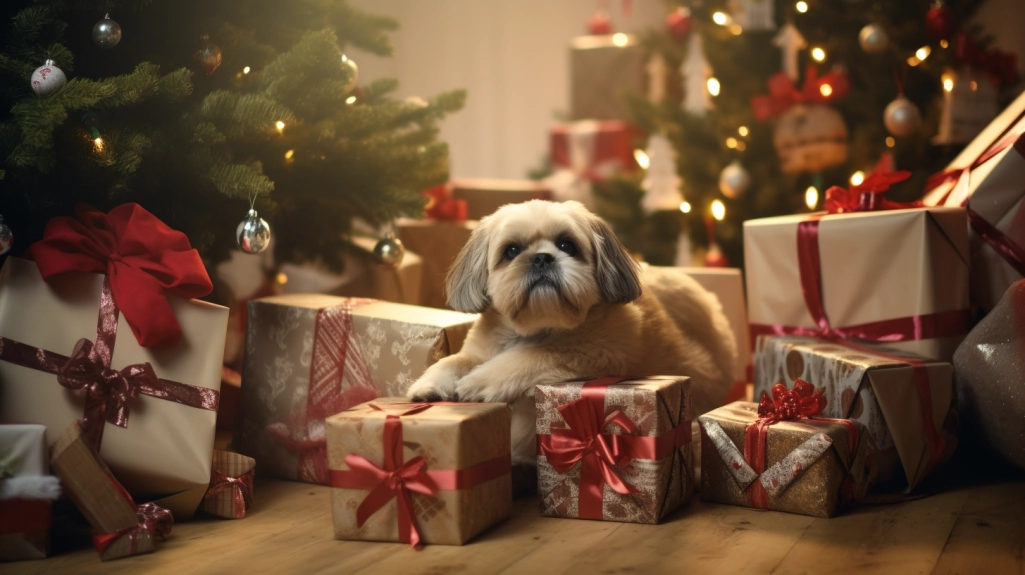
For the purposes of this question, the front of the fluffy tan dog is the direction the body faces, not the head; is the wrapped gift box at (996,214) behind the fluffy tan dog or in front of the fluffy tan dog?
behind

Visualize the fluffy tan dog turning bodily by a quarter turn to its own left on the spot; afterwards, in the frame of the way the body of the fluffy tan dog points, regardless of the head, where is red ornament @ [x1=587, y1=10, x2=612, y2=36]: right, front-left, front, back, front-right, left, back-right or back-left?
back-left

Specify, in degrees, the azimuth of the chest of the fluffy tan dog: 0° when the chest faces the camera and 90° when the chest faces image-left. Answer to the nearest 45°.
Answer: approximately 45°

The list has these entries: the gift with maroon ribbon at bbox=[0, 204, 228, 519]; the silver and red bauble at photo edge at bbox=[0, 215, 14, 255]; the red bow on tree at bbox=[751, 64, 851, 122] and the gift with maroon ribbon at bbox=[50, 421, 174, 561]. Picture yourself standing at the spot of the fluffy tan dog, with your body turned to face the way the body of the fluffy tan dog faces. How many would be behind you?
1

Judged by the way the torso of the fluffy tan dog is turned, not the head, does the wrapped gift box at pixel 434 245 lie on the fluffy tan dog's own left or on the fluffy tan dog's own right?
on the fluffy tan dog's own right

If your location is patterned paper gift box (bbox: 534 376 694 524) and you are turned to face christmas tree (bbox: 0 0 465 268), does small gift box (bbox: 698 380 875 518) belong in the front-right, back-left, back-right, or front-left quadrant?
back-right

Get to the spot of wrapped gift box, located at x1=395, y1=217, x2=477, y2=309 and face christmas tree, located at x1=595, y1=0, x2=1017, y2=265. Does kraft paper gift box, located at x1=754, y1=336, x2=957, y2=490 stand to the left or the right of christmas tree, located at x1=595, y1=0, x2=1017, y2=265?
right

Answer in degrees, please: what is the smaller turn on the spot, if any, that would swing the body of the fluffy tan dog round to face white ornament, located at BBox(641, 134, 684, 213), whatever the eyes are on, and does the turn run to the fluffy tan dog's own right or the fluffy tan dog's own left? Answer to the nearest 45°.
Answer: approximately 135° to the fluffy tan dog's own right

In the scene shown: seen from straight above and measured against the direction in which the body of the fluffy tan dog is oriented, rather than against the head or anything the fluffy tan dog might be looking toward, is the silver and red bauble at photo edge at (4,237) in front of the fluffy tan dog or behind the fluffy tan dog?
in front

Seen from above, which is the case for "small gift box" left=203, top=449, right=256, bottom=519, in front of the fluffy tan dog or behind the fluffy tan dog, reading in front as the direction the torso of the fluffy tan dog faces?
in front

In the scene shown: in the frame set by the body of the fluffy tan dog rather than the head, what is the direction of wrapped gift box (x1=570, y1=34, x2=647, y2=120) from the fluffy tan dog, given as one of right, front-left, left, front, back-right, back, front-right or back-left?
back-right

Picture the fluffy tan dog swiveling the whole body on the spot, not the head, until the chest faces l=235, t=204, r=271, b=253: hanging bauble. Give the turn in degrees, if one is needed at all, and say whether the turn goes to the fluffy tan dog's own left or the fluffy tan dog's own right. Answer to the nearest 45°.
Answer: approximately 45° to the fluffy tan dog's own right

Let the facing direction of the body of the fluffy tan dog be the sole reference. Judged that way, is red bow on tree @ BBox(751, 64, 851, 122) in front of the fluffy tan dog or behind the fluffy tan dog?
behind

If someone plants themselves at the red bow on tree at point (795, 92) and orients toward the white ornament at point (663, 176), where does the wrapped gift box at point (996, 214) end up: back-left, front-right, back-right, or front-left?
back-left
